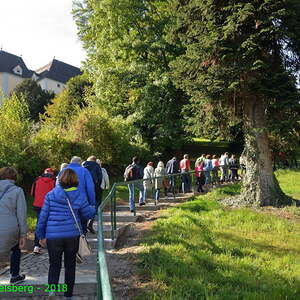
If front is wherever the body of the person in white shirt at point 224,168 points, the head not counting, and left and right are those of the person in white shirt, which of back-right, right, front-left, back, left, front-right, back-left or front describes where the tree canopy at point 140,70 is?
left

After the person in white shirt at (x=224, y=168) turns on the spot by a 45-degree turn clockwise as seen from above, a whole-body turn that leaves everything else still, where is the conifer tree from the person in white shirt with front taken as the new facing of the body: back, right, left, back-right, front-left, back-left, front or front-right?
right

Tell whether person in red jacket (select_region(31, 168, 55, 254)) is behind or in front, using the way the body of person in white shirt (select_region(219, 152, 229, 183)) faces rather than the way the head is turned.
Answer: behind

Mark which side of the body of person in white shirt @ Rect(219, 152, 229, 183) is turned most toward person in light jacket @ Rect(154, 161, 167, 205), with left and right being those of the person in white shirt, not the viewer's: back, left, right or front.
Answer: back

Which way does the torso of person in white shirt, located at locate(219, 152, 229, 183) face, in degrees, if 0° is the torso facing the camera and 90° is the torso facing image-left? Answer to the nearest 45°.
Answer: approximately 225°

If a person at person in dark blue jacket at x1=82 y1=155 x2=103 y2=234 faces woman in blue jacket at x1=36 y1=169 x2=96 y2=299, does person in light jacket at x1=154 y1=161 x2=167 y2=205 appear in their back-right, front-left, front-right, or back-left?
back-left
